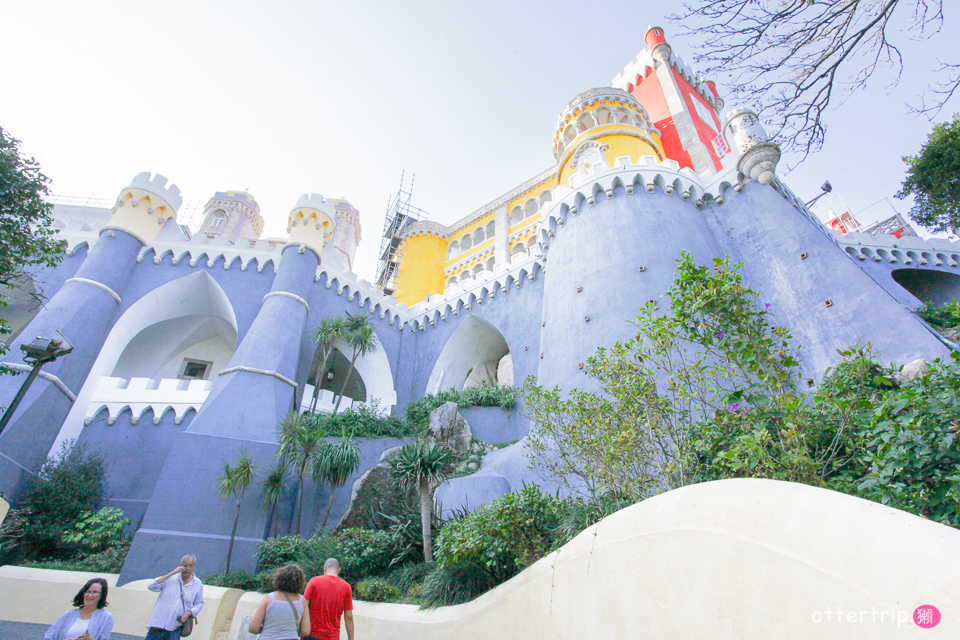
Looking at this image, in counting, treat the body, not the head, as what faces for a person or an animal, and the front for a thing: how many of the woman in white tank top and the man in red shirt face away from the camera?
2

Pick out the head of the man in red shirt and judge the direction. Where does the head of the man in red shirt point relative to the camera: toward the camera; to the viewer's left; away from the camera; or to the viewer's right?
away from the camera

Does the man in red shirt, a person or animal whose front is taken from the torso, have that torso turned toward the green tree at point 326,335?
yes

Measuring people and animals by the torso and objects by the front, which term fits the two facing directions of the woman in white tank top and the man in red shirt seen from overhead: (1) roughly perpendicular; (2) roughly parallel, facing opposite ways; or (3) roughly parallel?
roughly parallel

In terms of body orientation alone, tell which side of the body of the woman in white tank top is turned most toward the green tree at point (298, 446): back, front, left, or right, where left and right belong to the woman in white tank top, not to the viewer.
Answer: front

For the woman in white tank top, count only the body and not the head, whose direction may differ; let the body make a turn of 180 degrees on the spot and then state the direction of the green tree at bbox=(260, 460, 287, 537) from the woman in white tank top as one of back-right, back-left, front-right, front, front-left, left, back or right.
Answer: back

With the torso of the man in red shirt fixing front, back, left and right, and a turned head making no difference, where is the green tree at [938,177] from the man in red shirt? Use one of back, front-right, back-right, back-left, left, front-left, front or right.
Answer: right

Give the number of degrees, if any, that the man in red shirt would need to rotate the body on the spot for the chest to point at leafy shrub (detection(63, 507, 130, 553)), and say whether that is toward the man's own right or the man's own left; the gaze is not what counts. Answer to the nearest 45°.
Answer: approximately 45° to the man's own left

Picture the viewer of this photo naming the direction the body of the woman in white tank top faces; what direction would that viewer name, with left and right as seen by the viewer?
facing away from the viewer

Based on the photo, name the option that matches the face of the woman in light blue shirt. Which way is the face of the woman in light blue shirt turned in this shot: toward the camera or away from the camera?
toward the camera

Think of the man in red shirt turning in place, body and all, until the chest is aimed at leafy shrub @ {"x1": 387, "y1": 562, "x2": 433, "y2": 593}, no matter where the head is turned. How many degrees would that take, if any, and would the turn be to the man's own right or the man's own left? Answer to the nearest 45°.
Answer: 0° — they already face it

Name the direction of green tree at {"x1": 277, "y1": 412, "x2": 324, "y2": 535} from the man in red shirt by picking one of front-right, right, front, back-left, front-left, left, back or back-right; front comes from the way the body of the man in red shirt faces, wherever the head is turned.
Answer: front

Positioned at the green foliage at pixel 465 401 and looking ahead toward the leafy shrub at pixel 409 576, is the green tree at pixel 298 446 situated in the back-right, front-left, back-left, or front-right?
front-right

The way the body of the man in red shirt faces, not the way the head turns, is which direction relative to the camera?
away from the camera
